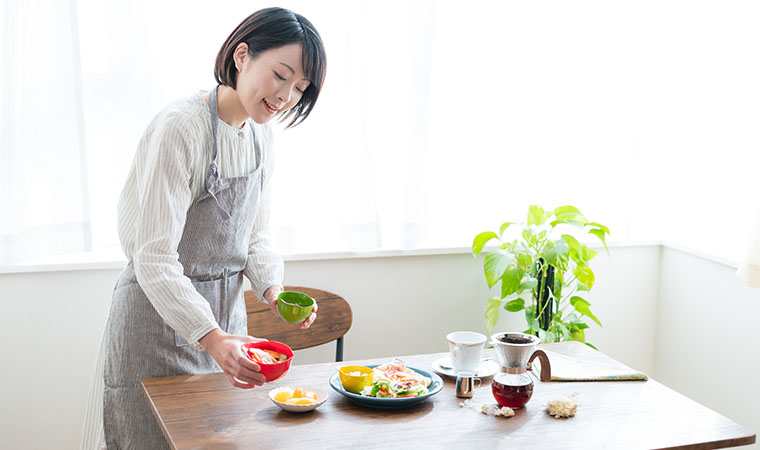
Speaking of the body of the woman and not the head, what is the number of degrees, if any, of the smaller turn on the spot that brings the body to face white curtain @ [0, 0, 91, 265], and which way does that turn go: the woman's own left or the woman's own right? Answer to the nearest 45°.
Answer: approximately 180°

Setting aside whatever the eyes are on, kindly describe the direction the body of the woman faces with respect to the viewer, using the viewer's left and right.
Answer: facing the viewer and to the right of the viewer

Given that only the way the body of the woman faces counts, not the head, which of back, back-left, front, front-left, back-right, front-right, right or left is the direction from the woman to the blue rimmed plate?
front

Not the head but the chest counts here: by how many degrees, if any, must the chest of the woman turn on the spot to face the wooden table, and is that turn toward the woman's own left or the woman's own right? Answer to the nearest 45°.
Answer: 0° — they already face it

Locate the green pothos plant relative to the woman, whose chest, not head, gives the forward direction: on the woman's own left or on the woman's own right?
on the woman's own left

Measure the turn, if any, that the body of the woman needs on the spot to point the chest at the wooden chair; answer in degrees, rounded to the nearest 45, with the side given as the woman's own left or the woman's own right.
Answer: approximately 90° to the woman's own left

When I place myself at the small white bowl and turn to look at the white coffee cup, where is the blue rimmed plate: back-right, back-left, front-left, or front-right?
front-right

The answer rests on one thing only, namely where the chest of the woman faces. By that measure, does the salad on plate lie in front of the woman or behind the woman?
in front

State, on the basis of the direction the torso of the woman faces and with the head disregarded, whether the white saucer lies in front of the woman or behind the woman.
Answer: in front
